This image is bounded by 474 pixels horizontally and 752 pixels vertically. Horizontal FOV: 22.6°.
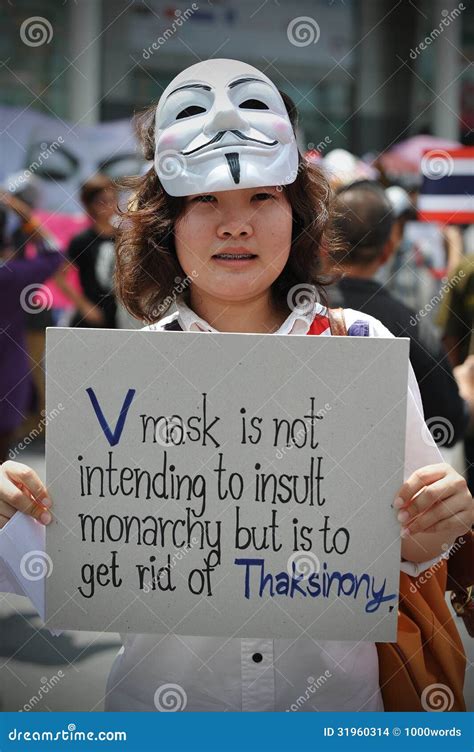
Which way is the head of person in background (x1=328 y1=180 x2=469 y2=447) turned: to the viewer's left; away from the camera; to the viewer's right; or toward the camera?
away from the camera

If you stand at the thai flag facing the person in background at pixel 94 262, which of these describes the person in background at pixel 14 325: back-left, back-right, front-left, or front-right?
front-left
